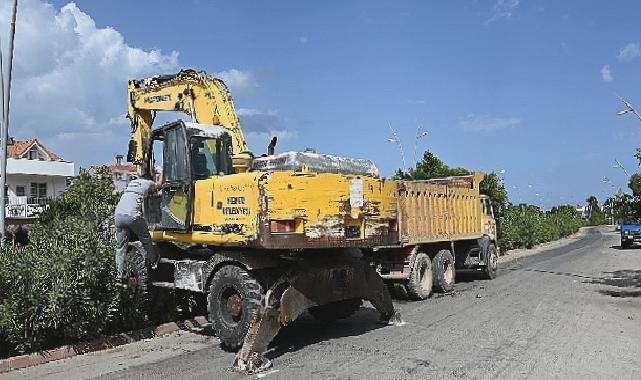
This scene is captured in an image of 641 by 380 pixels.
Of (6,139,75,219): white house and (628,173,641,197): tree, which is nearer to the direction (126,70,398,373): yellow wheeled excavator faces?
the white house

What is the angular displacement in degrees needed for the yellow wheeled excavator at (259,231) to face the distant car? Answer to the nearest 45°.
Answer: approximately 90° to its right

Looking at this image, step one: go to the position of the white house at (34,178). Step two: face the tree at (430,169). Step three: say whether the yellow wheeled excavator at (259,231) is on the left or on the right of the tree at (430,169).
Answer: right

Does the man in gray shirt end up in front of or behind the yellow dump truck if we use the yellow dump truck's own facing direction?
behind

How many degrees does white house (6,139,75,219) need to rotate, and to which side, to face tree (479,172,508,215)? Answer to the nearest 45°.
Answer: approximately 45° to its left

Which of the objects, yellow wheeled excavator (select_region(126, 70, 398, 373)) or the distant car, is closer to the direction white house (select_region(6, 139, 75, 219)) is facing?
the yellow wheeled excavator

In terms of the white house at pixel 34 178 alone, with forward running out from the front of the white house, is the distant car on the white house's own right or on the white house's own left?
on the white house's own left

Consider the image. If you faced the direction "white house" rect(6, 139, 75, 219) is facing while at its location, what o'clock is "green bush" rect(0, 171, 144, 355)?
The green bush is roughly at 12 o'clock from the white house.

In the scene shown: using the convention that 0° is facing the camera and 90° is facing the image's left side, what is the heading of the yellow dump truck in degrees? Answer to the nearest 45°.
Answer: approximately 225°

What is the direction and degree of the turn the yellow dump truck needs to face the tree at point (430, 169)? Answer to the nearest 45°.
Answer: approximately 45° to its left

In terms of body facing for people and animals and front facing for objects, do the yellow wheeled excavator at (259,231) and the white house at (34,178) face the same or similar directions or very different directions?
very different directions

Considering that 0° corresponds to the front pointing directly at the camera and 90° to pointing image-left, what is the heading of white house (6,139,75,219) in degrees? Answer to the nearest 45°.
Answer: approximately 0°

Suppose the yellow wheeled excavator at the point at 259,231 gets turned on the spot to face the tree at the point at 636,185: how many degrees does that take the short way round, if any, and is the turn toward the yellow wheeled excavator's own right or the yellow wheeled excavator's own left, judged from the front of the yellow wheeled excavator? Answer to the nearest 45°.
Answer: approximately 90° to the yellow wheeled excavator's own right

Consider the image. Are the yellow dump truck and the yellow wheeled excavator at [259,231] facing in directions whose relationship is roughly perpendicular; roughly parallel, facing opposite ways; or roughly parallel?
roughly perpendicular

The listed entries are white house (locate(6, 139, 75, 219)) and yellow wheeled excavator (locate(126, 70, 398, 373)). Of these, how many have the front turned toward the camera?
1

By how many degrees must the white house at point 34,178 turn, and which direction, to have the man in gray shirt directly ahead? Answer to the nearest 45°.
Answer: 0° — it already faces them
